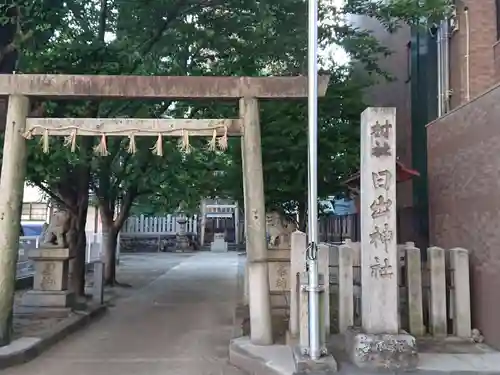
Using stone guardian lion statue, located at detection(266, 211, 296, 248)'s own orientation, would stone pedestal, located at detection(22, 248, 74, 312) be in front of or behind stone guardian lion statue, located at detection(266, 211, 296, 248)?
in front

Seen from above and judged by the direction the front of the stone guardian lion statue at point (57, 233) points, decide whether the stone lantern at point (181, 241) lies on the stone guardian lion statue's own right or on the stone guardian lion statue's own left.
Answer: on the stone guardian lion statue's own left

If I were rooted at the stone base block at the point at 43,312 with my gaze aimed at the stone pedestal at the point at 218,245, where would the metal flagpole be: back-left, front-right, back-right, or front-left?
back-right

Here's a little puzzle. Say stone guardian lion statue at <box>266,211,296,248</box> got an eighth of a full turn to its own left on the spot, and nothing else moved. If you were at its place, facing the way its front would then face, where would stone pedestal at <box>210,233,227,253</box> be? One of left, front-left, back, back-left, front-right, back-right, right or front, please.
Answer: back-right

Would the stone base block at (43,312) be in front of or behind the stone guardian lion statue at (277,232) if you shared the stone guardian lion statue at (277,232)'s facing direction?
in front

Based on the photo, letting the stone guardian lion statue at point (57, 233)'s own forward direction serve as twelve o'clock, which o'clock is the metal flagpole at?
The metal flagpole is roughly at 2 o'clock from the stone guardian lion statue.

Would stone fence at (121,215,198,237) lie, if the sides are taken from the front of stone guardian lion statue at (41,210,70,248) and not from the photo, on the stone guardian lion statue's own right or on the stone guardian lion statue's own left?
on the stone guardian lion statue's own left

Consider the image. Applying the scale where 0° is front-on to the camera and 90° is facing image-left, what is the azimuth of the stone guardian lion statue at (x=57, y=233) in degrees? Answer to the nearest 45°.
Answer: approximately 270°

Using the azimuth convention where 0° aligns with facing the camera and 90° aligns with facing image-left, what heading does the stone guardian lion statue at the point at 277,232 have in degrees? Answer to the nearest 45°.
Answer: approximately 90°

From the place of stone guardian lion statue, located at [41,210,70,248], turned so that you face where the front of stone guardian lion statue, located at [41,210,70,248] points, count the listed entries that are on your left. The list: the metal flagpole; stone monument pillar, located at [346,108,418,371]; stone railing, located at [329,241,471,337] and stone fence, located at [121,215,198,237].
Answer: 1

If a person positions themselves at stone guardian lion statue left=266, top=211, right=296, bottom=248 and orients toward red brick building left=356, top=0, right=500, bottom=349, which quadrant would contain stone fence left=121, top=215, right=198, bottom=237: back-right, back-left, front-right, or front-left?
back-left

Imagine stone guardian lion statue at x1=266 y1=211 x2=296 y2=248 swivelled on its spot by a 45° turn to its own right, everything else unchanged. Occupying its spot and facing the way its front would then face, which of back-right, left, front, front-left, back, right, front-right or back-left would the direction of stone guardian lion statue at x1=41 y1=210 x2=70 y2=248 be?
front-left
